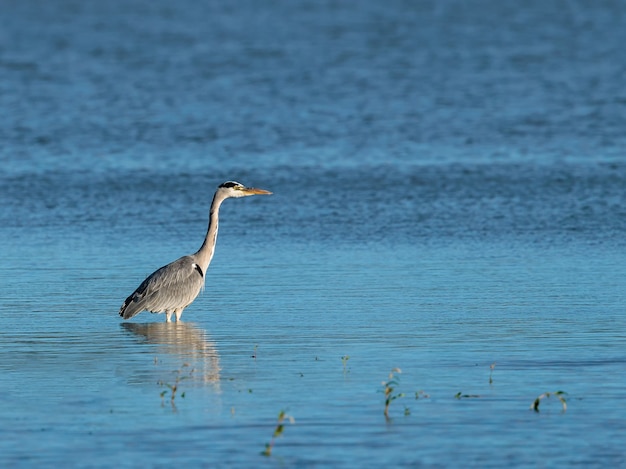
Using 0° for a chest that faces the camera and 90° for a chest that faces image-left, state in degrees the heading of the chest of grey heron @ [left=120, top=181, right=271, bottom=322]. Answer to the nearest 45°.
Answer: approximately 270°

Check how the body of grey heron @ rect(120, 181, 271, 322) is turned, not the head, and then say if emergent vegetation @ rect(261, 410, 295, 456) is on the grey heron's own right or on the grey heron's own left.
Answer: on the grey heron's own right

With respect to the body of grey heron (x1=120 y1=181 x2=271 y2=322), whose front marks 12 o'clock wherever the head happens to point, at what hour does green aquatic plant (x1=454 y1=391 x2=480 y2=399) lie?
The green aquatic plant is roughly at 2 o'clock from the grey heron.

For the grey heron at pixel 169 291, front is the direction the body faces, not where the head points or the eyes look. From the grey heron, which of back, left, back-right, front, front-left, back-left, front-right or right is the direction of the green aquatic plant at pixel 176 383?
right

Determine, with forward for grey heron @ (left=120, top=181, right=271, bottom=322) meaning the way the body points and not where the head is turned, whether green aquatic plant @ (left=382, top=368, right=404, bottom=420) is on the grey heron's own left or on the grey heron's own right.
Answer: on the grey heron's own right

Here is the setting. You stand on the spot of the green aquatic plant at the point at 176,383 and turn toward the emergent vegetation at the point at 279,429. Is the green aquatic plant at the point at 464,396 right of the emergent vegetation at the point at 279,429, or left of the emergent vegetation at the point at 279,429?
left

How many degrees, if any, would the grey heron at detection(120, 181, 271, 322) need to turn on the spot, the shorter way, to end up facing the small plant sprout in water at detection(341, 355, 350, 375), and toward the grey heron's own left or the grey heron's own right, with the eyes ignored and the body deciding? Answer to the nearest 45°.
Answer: approximately 45° to the grey heron's own right

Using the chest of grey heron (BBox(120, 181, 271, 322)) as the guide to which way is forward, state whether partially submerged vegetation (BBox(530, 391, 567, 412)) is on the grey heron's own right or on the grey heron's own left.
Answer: on the grey heron's own right
